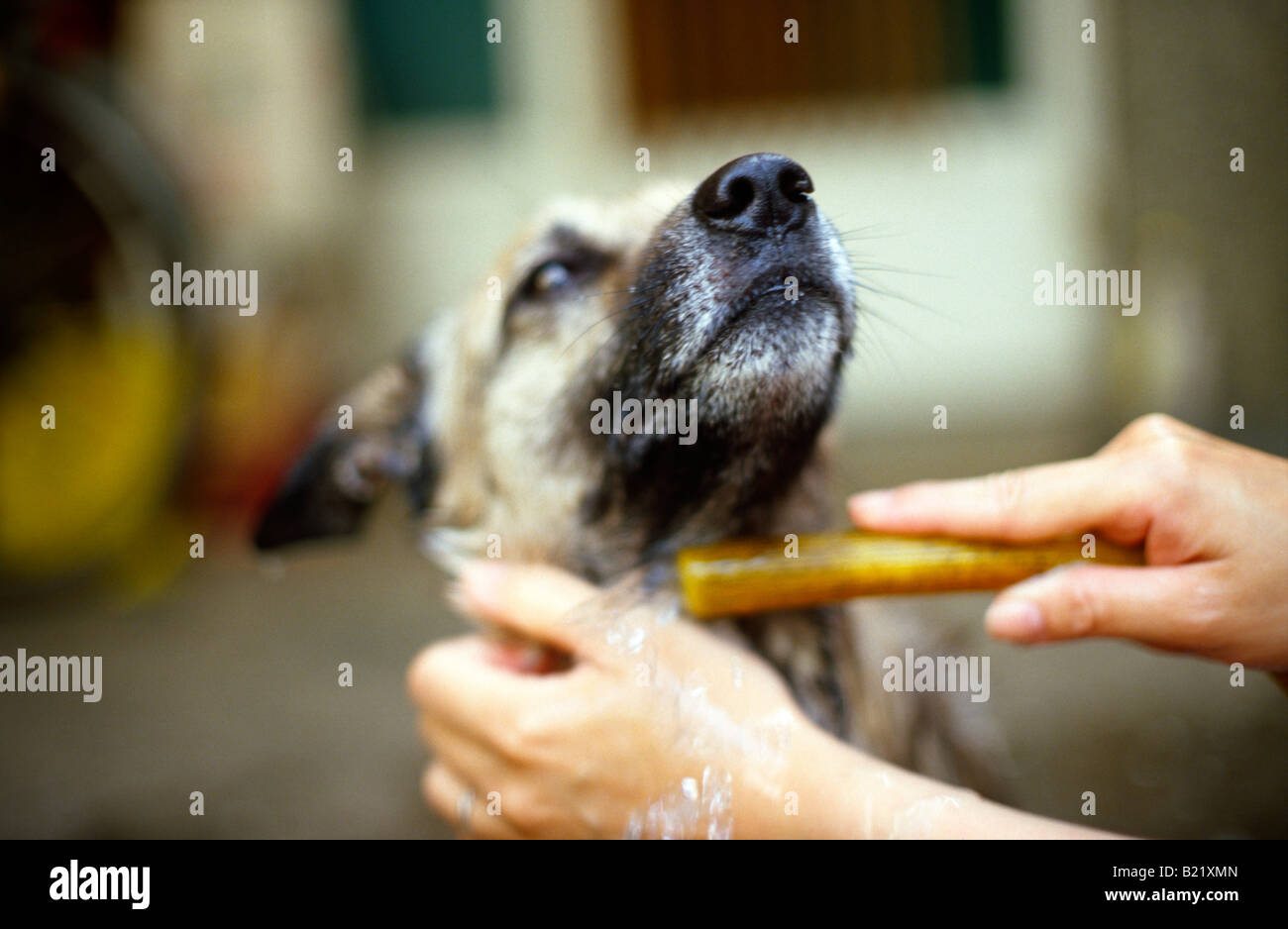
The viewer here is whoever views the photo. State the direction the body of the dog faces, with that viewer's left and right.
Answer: facing the viewer and to the right of the viewer

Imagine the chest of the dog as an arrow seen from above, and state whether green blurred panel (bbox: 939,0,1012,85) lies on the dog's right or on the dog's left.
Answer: on the dog's left

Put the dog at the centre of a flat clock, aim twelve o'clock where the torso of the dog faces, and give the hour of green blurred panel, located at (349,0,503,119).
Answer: The green blurred panel is roughly at 7 o'clock from the dog.

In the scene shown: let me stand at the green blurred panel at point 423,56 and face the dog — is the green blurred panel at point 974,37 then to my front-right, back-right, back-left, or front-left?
front-left
